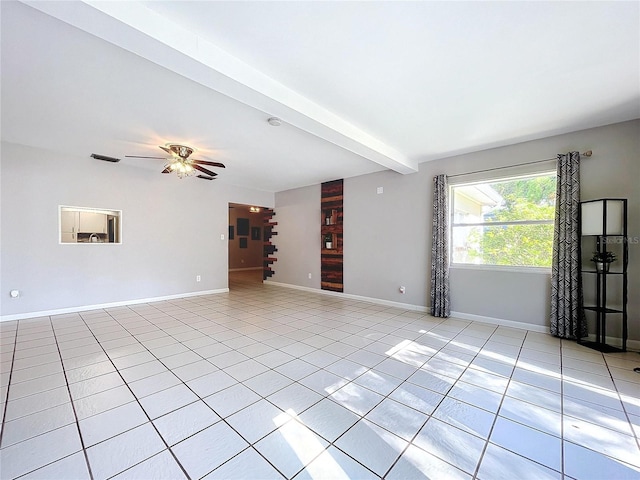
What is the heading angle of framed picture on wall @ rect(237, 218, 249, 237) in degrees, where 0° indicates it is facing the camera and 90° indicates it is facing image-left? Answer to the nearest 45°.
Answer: approximately 315°

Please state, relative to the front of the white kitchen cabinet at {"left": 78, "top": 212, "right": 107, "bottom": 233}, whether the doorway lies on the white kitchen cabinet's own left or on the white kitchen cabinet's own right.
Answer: on the white kitchen cabinet's own left

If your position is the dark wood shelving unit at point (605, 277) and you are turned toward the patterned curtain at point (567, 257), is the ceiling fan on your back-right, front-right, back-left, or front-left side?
front-left

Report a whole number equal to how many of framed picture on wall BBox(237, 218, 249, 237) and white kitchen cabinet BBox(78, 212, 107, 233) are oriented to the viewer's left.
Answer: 0

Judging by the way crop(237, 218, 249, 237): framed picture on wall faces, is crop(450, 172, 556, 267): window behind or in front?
in front

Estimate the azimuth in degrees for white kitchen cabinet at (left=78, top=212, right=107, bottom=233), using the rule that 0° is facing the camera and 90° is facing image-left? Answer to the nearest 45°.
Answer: approximately 0°

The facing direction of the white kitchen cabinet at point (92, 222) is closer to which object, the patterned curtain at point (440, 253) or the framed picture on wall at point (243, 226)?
the patterned curtain

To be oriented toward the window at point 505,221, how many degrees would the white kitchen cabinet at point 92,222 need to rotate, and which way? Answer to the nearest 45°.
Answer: approximately 45° to its left

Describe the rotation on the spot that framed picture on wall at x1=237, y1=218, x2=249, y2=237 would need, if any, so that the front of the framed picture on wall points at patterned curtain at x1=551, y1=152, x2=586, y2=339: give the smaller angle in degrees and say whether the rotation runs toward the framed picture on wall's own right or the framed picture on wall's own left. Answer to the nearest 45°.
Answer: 0° — it already faces it

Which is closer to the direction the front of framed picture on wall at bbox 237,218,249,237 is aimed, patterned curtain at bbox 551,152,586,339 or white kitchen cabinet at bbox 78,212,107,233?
the patterned curtain

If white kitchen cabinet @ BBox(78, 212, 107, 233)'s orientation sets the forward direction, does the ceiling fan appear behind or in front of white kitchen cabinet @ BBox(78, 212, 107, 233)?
in front

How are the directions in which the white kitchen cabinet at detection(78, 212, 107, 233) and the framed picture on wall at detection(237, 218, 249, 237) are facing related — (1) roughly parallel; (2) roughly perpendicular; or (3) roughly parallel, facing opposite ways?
roughly parallel

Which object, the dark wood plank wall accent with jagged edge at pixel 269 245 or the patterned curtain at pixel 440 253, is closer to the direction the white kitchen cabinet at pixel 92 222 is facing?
the patterned curtain

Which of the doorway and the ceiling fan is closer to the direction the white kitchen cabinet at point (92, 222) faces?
the ceiling fan

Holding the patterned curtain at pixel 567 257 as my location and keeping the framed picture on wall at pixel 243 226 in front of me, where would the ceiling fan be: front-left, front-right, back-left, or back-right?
front-left

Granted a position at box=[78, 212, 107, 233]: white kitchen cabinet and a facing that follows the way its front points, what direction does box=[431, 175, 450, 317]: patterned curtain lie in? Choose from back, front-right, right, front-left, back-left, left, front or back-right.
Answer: front-left

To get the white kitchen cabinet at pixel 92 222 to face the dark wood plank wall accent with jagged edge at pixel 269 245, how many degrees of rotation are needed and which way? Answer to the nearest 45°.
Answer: approximately 90° to its left
